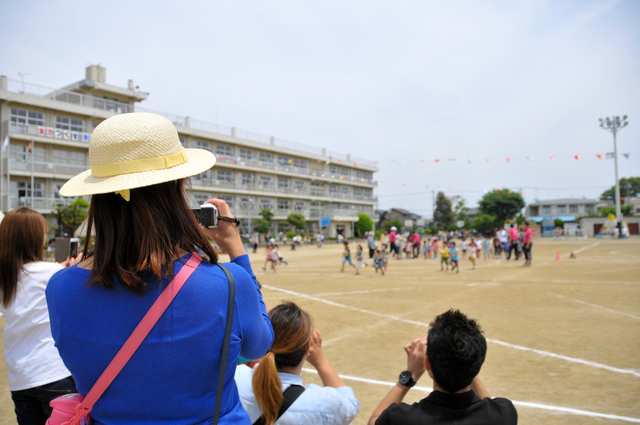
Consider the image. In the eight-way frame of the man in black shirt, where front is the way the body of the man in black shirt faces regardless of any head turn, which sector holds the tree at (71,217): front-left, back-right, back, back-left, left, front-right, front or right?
front-left

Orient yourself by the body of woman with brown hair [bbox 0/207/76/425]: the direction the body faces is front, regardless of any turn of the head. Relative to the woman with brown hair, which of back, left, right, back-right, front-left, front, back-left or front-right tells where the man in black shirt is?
right

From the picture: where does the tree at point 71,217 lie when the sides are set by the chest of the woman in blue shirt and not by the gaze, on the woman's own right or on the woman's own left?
on the woman's own left

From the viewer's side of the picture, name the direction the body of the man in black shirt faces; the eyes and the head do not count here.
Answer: away from the camera

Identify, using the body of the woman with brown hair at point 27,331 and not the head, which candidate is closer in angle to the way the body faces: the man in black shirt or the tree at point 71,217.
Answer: the tree

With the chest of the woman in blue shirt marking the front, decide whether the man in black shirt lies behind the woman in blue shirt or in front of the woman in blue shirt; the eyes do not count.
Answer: in front

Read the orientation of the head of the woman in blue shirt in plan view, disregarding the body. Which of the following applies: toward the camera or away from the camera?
away from the camera

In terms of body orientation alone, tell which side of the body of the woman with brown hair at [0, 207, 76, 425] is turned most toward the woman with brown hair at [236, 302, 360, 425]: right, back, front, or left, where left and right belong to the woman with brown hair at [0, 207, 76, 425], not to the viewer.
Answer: right

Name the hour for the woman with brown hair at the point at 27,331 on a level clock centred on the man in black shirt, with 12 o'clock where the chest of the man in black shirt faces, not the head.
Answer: The woman with brown hair is roughly at 9 o'clock from the man in black shirt.

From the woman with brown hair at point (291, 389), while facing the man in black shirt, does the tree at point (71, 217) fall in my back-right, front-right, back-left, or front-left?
back-left

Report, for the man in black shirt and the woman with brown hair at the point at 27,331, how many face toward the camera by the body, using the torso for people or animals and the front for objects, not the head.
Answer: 0
